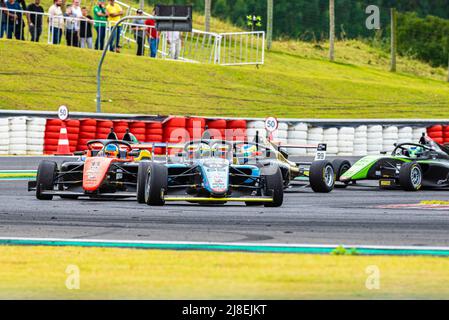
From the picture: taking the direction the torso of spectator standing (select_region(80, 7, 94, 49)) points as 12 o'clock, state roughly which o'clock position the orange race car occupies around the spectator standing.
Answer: The orange race car is roughly at 12 o'clock from the spectator standing.

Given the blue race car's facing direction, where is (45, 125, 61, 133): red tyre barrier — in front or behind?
behind

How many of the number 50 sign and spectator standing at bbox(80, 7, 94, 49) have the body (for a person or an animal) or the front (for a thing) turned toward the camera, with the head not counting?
2

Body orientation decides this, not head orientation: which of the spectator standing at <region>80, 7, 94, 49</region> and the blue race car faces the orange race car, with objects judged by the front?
the spectator standing

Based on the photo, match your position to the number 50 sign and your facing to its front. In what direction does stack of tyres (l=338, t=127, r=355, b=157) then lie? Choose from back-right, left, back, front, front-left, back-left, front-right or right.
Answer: back-left

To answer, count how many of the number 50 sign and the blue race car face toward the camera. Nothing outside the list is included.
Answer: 2

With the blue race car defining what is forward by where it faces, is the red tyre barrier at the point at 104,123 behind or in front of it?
behind

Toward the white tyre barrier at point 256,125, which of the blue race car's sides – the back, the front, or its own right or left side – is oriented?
back

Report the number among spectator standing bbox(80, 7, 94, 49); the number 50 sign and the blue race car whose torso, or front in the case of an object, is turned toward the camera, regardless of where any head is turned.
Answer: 3

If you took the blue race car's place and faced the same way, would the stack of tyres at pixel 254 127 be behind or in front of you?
behind

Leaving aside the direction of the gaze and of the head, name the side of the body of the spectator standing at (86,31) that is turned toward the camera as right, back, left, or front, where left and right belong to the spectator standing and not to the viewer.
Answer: front
